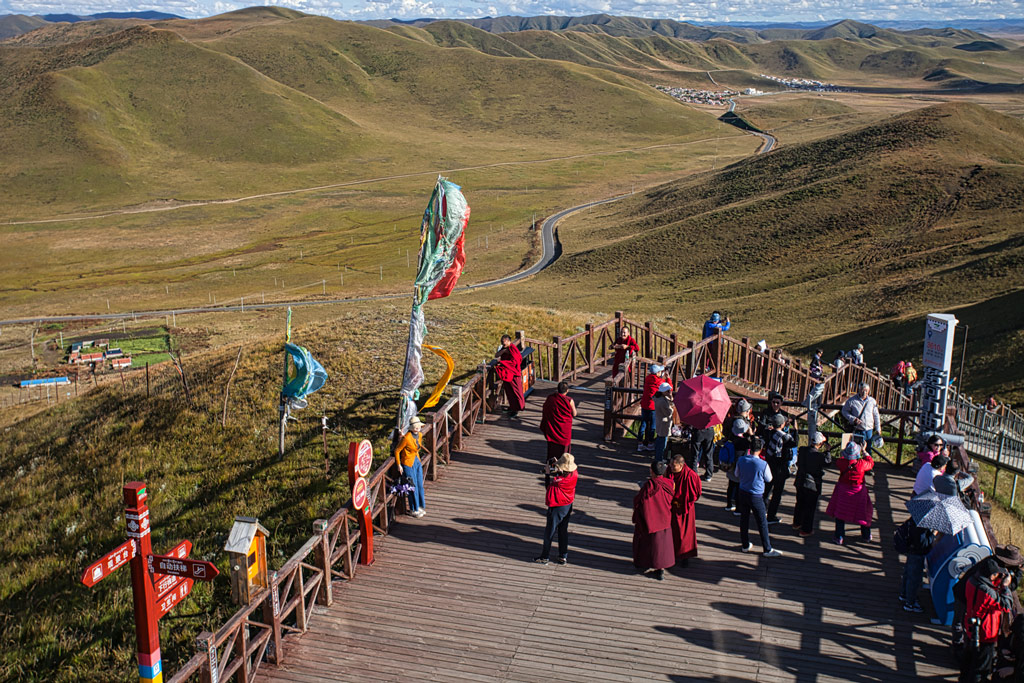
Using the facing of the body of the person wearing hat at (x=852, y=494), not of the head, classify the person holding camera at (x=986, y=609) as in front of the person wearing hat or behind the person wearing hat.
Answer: behind

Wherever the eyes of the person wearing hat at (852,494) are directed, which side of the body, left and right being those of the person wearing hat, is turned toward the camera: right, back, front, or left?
back
